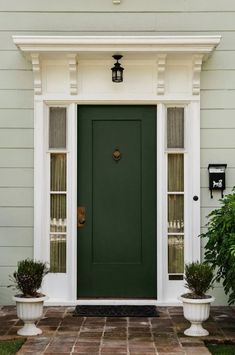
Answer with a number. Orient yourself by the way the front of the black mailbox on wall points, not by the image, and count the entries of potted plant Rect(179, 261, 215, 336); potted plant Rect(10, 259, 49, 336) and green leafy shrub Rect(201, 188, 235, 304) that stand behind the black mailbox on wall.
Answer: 0

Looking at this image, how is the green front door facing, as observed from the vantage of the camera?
facing the viewer

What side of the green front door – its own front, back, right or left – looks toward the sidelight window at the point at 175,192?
left

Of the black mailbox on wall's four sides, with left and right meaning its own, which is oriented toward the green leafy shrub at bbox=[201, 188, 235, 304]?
front

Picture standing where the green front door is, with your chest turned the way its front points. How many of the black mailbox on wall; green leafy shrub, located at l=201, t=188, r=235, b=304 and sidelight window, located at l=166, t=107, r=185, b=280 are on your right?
0

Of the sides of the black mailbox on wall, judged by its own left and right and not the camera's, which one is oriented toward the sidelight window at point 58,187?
right

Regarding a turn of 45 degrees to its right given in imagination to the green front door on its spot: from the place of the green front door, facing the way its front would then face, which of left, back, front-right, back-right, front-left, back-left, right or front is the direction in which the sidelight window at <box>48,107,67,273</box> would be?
front-right

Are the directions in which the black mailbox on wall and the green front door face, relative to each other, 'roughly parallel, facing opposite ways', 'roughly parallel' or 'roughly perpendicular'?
roughly parallel

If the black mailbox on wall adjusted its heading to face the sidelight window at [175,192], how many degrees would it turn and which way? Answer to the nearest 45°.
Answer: approximately 90° to its right

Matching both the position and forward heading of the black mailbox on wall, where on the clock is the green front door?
The green front door is roughly at 3 o'clock from the black mailbox on wall.

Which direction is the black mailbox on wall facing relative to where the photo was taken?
toward the camera

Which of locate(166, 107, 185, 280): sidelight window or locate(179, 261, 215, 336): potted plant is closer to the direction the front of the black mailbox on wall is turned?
the potted plant

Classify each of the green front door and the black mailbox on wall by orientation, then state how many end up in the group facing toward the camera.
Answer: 2
